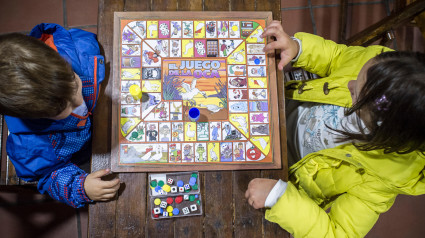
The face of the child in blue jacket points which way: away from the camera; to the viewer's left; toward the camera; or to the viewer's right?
to the viewer's right

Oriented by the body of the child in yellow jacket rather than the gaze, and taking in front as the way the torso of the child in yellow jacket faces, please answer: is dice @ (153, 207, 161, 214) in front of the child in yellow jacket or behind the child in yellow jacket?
in front

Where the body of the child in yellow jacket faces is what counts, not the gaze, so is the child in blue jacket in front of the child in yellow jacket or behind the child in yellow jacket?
in front

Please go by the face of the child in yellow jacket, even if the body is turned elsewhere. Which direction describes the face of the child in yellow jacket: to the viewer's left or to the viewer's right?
to the viewer's left

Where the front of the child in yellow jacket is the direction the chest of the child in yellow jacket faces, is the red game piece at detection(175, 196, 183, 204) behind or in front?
in front

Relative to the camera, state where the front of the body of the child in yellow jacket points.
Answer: to the viewer's left
